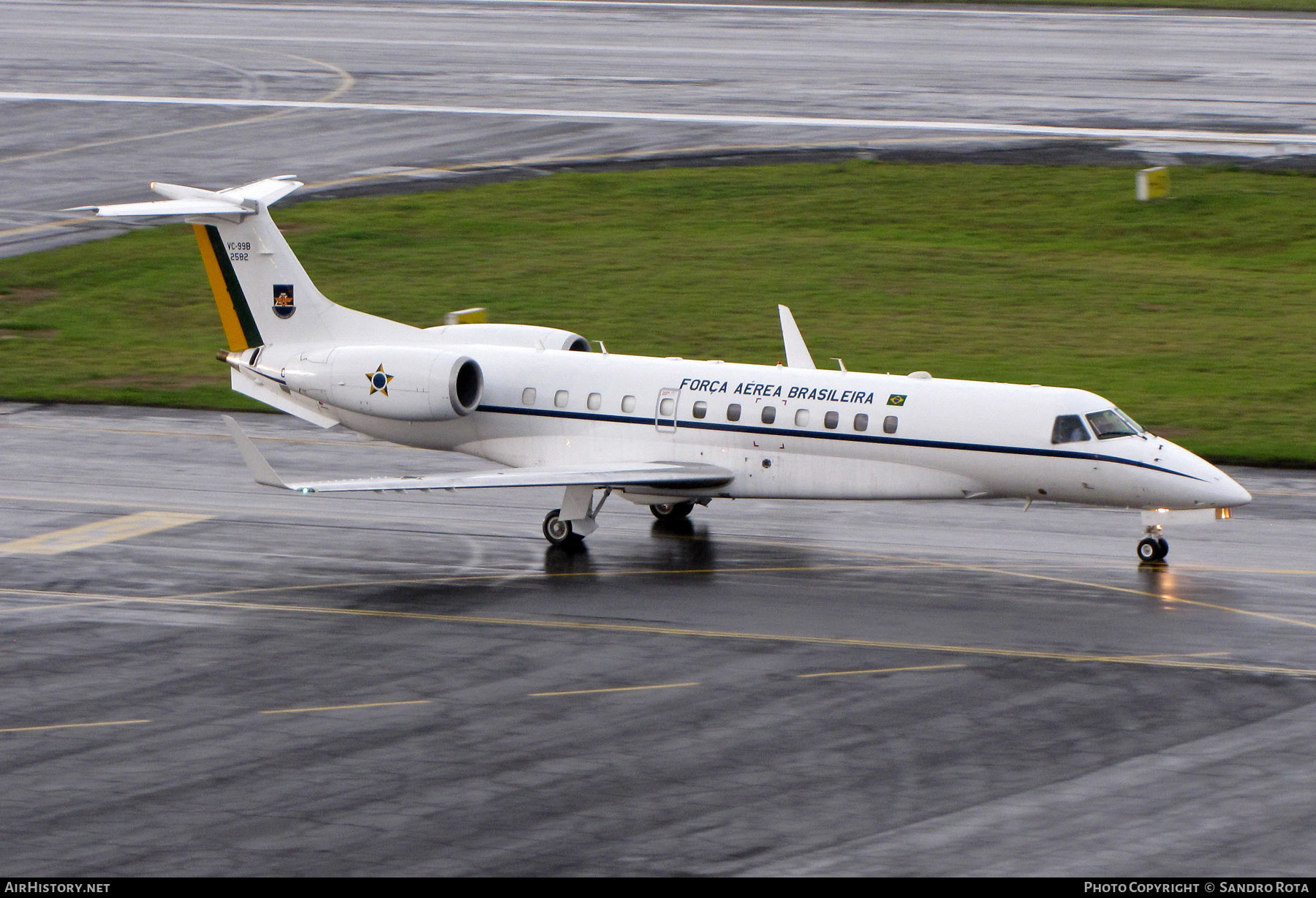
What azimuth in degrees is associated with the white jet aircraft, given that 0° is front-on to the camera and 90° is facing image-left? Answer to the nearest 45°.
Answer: approximately 315°
